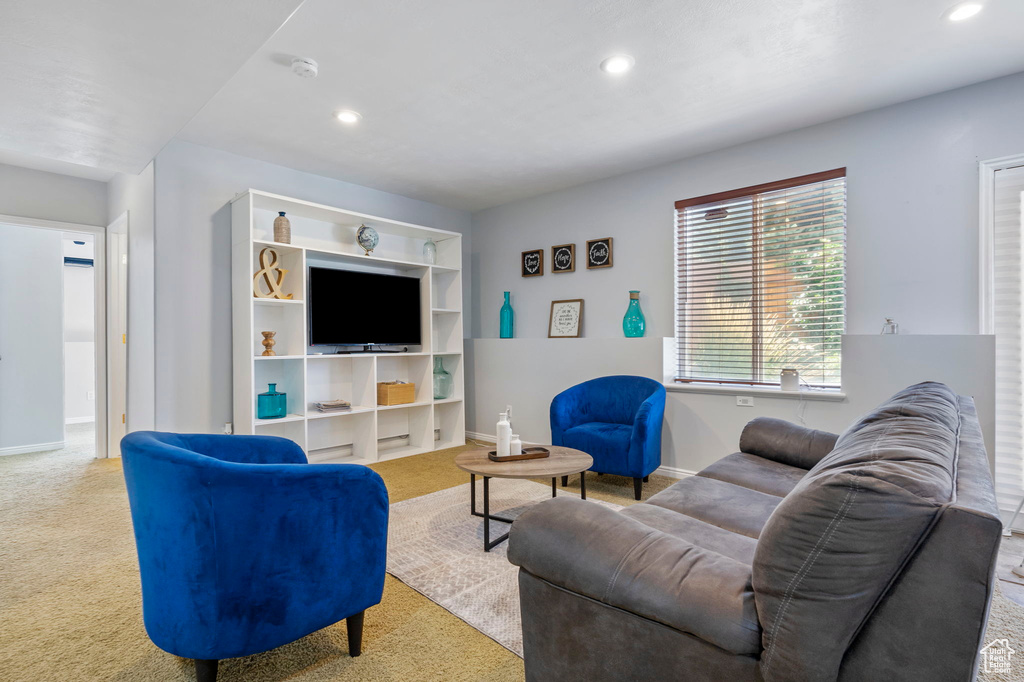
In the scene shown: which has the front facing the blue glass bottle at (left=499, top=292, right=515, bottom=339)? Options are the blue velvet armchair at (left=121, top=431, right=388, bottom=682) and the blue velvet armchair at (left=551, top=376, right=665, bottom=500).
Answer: the blue velvet armchair at (left=121, top=431, right=388, bottom=682)

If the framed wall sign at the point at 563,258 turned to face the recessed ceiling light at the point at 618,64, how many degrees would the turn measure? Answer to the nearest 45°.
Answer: approximately 45° to its left

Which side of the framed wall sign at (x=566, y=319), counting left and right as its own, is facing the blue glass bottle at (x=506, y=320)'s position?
right

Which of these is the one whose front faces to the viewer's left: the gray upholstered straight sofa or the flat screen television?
the gray upholstered straight sofa

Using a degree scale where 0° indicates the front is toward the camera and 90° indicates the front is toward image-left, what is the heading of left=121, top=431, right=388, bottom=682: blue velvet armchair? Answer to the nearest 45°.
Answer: approximately 225°

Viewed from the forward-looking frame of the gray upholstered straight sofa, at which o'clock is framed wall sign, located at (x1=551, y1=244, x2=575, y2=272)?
The framed wall sign is roughly at 2 o'clock from the gray upholstered straight sofa.
